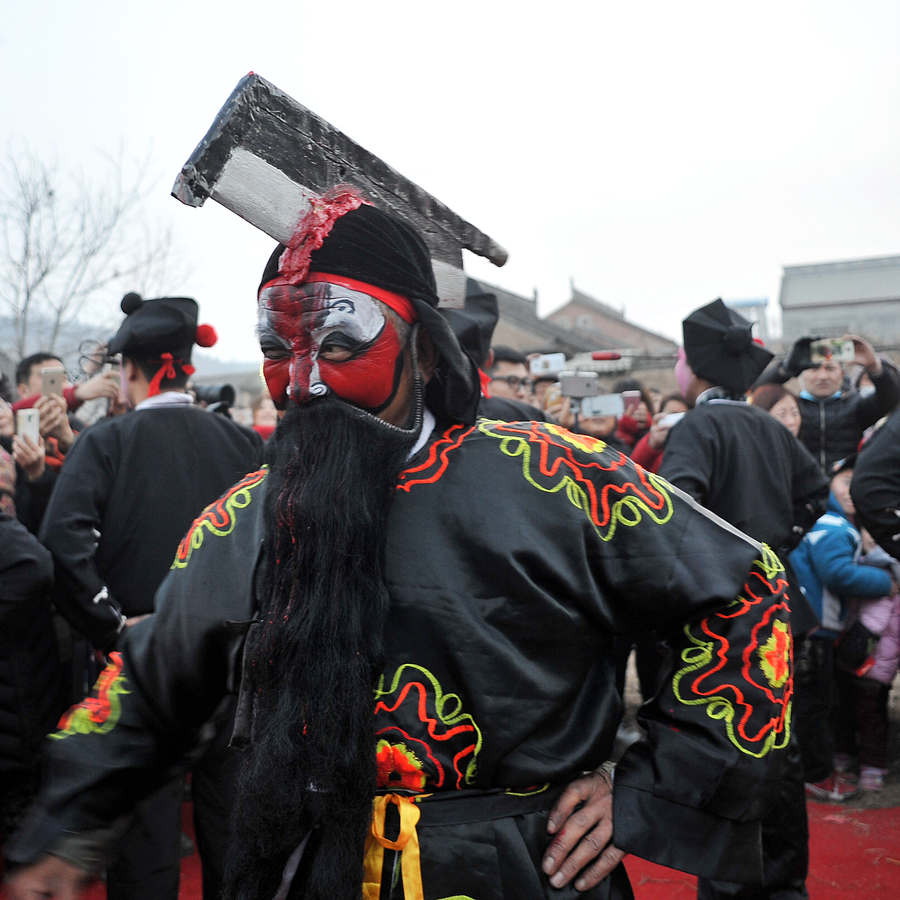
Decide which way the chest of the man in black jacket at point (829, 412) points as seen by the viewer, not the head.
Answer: toward the camera

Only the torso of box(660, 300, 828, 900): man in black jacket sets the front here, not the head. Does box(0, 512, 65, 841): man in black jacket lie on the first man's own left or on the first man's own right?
on the first man's own left

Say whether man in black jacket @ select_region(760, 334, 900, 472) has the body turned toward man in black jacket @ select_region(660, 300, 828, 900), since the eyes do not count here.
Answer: yes

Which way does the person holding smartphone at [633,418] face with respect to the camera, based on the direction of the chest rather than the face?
toward the camera

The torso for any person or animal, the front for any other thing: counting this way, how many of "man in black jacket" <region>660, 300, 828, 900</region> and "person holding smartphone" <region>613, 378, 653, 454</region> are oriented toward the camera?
1

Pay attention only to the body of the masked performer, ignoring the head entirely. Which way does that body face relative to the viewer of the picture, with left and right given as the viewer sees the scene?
facing the viewer and to the left of the viewer

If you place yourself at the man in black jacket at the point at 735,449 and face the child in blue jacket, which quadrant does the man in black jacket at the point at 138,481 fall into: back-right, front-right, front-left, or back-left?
back-left

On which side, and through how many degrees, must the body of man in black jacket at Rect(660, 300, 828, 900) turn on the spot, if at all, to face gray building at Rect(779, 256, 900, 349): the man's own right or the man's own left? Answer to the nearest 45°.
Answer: approximately 45° to the man's own right

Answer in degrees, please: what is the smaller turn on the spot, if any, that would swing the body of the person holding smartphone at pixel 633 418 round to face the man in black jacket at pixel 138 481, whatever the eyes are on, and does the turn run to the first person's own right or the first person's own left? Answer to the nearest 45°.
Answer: approximately 45° to the first person's own right

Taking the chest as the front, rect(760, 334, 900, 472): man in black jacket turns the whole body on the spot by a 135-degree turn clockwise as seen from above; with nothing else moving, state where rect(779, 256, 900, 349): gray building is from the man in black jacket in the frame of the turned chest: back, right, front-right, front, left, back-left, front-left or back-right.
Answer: front-right

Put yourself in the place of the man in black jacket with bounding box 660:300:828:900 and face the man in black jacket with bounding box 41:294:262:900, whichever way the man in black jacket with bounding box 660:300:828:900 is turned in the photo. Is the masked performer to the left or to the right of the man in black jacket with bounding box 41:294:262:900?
left

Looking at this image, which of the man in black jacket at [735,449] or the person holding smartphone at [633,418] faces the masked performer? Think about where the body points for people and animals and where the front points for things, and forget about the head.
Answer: the person holding smartphone

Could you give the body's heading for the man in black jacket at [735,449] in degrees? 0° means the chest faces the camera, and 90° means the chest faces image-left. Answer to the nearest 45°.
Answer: approximately 135°

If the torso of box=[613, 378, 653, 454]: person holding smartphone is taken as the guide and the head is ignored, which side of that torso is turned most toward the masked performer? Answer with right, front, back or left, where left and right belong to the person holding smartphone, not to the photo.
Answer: front
